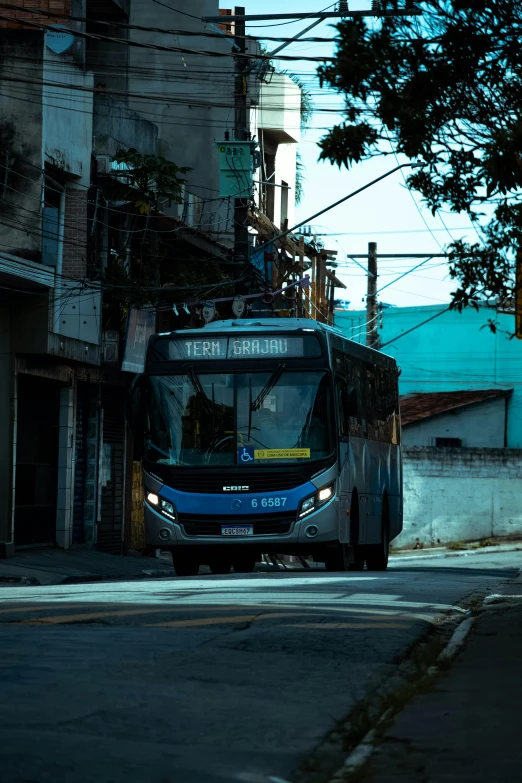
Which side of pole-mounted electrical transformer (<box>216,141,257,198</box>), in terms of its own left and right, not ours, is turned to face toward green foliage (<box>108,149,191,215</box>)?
right

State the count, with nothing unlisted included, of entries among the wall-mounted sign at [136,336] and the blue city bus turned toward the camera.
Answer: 2

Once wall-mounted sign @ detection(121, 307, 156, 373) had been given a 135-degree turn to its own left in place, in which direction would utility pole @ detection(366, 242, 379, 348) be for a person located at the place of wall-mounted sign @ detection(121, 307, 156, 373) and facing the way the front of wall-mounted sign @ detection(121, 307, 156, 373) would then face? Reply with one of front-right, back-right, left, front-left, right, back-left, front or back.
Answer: front

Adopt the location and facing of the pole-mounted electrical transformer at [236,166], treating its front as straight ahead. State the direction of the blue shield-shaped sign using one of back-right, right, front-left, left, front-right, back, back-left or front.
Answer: front-right

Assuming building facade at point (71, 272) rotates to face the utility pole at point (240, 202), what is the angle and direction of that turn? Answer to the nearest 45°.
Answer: approximately 45° to its left

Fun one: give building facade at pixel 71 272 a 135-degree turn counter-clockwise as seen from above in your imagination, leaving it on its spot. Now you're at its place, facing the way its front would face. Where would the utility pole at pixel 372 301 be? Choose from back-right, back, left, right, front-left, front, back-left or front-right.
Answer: front-right

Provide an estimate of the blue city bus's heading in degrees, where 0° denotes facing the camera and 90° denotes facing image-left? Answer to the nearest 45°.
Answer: approximately 0°
